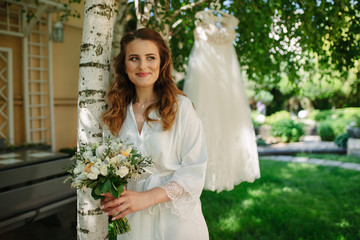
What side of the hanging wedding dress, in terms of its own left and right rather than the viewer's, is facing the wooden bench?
right

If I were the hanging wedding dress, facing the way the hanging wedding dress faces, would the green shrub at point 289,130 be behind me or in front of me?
behind

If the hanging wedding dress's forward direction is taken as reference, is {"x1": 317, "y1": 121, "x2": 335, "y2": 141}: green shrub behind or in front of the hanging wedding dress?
behind

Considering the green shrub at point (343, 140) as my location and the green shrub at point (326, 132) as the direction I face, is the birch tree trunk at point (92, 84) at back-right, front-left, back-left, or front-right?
back-left

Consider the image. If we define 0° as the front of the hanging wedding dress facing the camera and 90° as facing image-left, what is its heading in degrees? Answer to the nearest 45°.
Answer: approximately 0°

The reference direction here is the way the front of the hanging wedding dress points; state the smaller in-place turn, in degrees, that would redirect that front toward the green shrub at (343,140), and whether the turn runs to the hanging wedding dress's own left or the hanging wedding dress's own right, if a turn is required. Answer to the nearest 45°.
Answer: approximately 135° to the hanging wedding dress's own left

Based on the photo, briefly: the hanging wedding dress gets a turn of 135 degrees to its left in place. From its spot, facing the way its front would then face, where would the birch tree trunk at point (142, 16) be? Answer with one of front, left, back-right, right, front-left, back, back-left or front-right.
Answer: back
